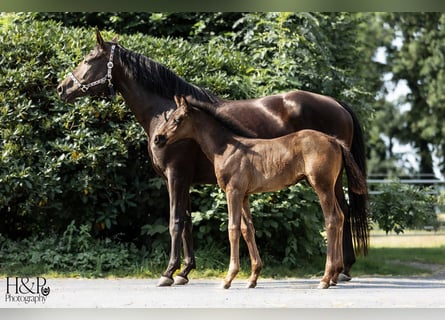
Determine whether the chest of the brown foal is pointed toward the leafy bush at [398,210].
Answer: no

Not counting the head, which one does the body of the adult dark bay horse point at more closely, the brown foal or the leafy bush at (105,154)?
the leafy bush

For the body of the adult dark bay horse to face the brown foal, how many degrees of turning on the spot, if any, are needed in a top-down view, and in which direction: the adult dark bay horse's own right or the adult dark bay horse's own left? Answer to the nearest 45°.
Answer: approximately 135° to the adult dark bay horse's own left

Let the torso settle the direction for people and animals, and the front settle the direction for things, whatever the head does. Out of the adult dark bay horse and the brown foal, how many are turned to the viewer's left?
2

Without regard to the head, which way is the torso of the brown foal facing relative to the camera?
to the viewer's left

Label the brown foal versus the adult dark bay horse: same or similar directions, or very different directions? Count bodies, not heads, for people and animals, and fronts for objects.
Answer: same or similar directions

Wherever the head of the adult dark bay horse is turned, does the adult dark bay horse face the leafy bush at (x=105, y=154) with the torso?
no

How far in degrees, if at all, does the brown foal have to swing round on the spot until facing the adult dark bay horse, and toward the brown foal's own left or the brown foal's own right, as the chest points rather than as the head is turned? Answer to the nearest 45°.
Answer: approximately 45° to the brown foal's own right

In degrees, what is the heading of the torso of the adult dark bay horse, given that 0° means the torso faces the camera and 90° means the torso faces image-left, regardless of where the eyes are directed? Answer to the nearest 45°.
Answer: approximately 90°

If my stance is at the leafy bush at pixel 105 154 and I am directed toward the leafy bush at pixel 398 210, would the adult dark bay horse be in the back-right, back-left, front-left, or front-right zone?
front-right

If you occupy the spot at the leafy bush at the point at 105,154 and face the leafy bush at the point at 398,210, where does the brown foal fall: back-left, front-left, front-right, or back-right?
front-right

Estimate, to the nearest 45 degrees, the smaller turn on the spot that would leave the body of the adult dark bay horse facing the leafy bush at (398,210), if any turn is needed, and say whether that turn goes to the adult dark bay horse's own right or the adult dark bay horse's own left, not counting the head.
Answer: approximately 135° to the adult dark bay horse's own right

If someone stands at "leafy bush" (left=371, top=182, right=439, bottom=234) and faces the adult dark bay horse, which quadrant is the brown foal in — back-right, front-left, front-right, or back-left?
front-left
